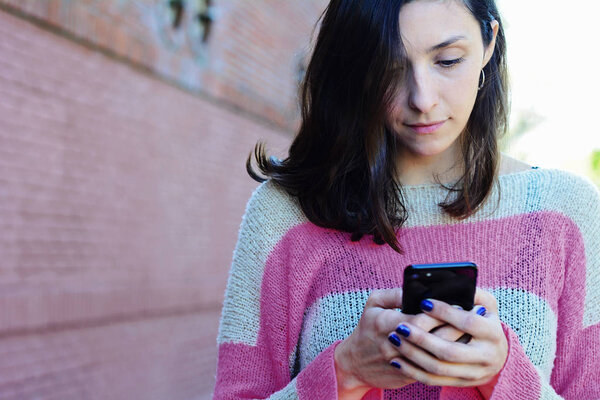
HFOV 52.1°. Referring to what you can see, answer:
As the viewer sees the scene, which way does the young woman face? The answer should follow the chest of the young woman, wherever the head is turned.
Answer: toward the camera
